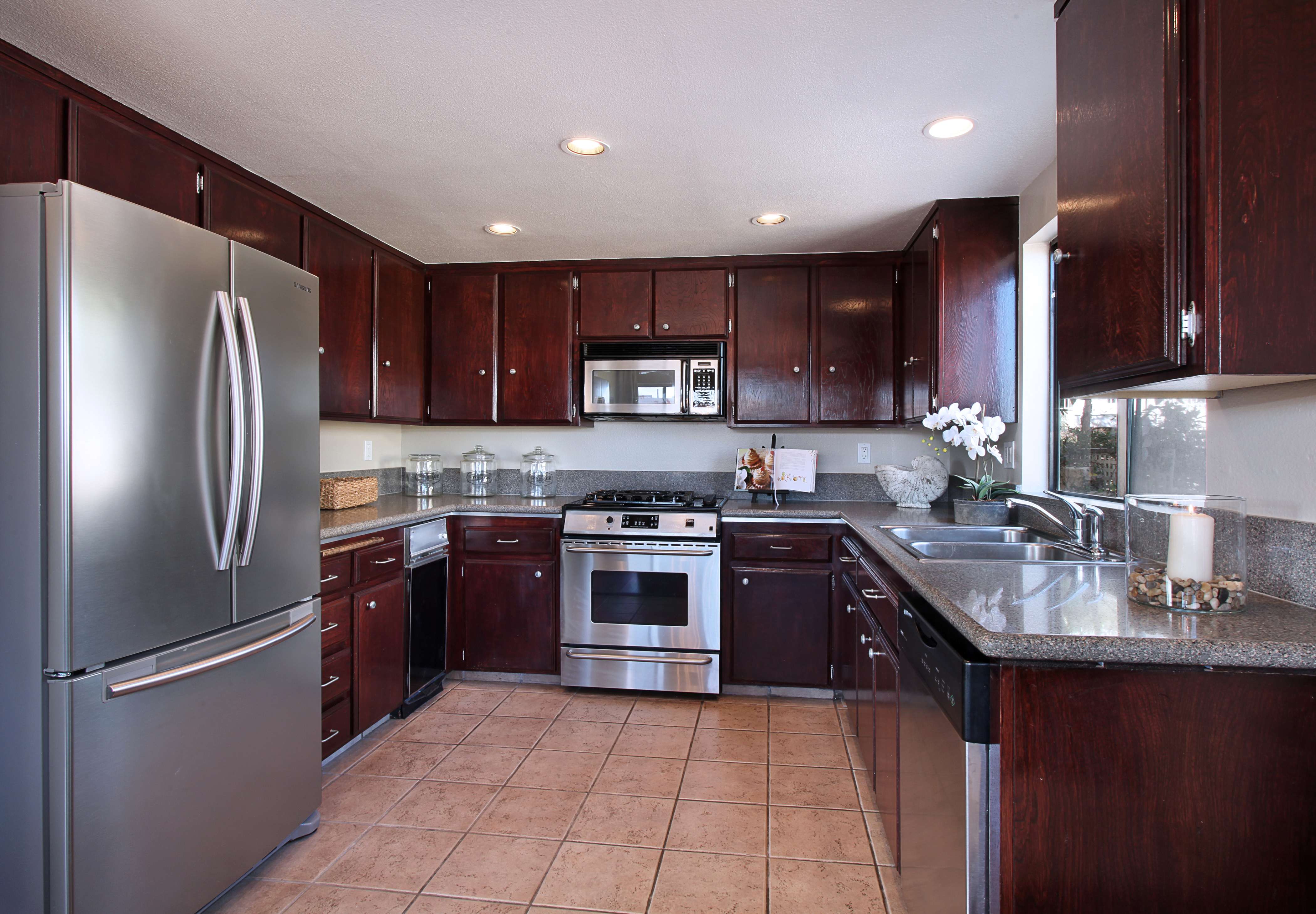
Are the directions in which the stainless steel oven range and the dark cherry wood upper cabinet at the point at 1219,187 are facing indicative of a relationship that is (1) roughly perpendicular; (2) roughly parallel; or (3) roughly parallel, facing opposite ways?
roughly perpendicular

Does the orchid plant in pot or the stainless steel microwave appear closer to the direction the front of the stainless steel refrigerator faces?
the orchid plant in pot

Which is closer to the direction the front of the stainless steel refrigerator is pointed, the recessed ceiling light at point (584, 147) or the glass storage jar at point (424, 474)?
the recessed ceiling light

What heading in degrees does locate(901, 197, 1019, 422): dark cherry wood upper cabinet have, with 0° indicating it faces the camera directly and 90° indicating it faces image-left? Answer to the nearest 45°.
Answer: approximately 90°

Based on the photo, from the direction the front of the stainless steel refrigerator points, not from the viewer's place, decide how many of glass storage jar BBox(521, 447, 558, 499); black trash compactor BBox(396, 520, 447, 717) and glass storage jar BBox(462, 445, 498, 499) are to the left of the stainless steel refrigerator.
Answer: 3

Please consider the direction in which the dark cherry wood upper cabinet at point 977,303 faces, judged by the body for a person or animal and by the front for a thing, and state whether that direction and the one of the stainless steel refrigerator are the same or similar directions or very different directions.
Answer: very different directions

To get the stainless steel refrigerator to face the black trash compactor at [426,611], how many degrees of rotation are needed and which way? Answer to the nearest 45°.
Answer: approximately 90° to its left

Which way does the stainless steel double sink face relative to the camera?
to the viewer's left

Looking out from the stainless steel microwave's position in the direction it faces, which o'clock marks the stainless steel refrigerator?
The stainless steel refrigerator is roughly at 1 o'clock from the stainless steel microwave.

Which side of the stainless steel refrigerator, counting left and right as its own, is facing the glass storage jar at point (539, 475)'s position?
left

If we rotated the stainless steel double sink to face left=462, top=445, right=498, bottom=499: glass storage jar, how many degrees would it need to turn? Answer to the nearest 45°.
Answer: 0° — it already faces it

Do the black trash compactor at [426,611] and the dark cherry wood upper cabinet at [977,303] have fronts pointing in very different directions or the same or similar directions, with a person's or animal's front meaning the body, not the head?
very different directions
